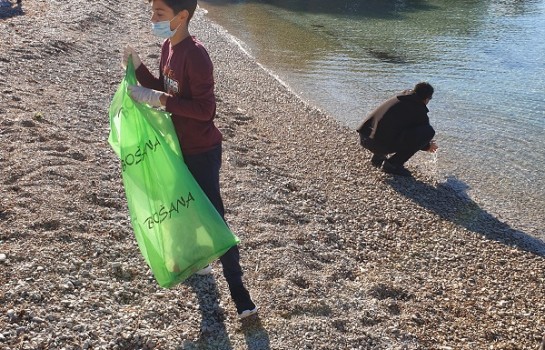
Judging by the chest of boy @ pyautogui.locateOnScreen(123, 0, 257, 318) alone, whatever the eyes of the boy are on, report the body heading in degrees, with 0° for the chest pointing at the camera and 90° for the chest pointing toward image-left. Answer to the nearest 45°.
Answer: approximately 45°
